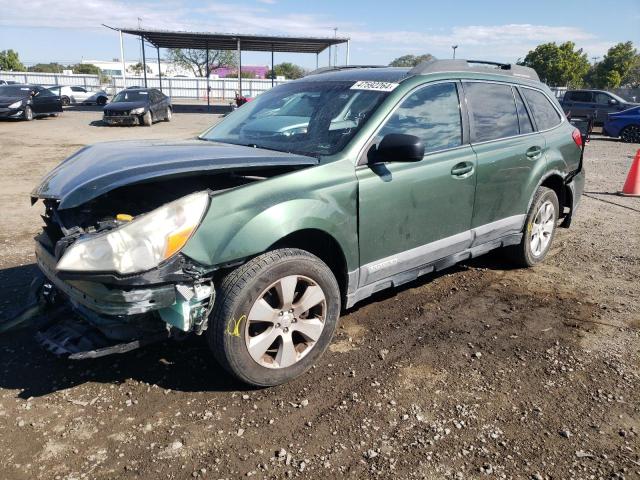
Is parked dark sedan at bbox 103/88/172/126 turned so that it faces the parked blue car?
no

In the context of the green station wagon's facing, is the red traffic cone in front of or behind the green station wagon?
behind

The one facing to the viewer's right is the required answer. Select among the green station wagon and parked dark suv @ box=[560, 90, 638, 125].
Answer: the parked dark suv

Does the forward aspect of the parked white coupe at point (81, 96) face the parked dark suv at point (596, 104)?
no

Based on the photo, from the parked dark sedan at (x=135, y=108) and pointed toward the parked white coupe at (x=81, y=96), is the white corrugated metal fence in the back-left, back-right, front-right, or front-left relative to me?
front-right

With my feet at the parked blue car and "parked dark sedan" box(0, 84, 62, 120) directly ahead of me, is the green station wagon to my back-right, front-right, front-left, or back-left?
front-left

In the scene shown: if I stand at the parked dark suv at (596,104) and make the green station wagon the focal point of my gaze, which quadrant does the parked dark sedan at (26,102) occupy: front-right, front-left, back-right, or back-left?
front-right

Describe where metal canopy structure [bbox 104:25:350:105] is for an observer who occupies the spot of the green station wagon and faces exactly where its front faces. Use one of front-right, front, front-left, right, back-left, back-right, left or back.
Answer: back-right

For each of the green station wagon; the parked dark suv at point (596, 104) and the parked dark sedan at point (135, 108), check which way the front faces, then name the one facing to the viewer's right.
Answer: the parked dark suv at point (596, 104)

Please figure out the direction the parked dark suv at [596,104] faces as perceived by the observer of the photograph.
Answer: facing to the right of the viewer

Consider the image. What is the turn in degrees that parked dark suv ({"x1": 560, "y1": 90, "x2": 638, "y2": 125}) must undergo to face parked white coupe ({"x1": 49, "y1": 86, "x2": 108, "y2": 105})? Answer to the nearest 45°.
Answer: approximately 180°

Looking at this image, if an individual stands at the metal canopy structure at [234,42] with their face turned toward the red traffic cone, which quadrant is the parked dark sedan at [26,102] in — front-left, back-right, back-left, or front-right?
front-right

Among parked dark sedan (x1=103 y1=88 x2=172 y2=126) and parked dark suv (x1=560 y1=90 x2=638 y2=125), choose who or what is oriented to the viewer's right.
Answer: parked dark suv (x1=560 y1=90 x2=638 y2=125)
